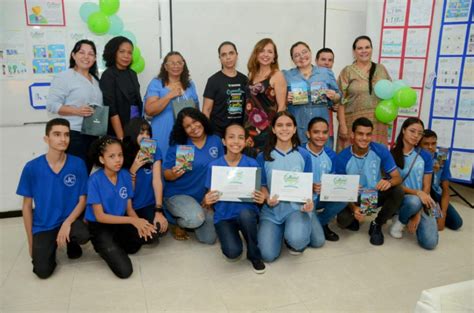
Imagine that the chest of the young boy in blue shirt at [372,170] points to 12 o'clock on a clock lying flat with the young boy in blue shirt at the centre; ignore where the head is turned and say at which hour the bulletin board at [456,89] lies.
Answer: The bulletin board is roughly at 7 o'clock from the young boy in blue shirt.

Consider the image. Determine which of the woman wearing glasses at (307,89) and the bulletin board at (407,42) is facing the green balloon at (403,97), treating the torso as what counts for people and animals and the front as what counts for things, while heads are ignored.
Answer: the bulletin board

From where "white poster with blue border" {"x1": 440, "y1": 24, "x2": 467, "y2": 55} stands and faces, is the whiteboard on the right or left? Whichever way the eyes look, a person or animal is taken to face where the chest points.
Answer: on its right

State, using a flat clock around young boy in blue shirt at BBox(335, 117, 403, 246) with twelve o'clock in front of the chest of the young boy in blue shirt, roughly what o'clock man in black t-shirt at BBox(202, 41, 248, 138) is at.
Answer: The man in black t-shirt is roughly at 3 o'clock from the young boy in blue shirt.

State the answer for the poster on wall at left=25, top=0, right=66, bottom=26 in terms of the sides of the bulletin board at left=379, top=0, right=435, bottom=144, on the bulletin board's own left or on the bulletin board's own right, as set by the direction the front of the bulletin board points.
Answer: on the bulletin board's own right

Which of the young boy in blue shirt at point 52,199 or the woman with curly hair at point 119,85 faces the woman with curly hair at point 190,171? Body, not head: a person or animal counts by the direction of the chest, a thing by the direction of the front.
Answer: the woman with curly hair at point 119,85

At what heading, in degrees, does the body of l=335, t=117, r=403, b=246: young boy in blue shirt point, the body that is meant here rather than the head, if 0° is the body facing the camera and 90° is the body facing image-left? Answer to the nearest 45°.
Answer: approximately 0°

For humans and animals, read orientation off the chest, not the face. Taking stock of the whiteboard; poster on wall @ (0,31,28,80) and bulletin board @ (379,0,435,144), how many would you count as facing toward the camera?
3

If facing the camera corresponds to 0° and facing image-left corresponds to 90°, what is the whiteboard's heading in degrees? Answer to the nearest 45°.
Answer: approximately 0°
